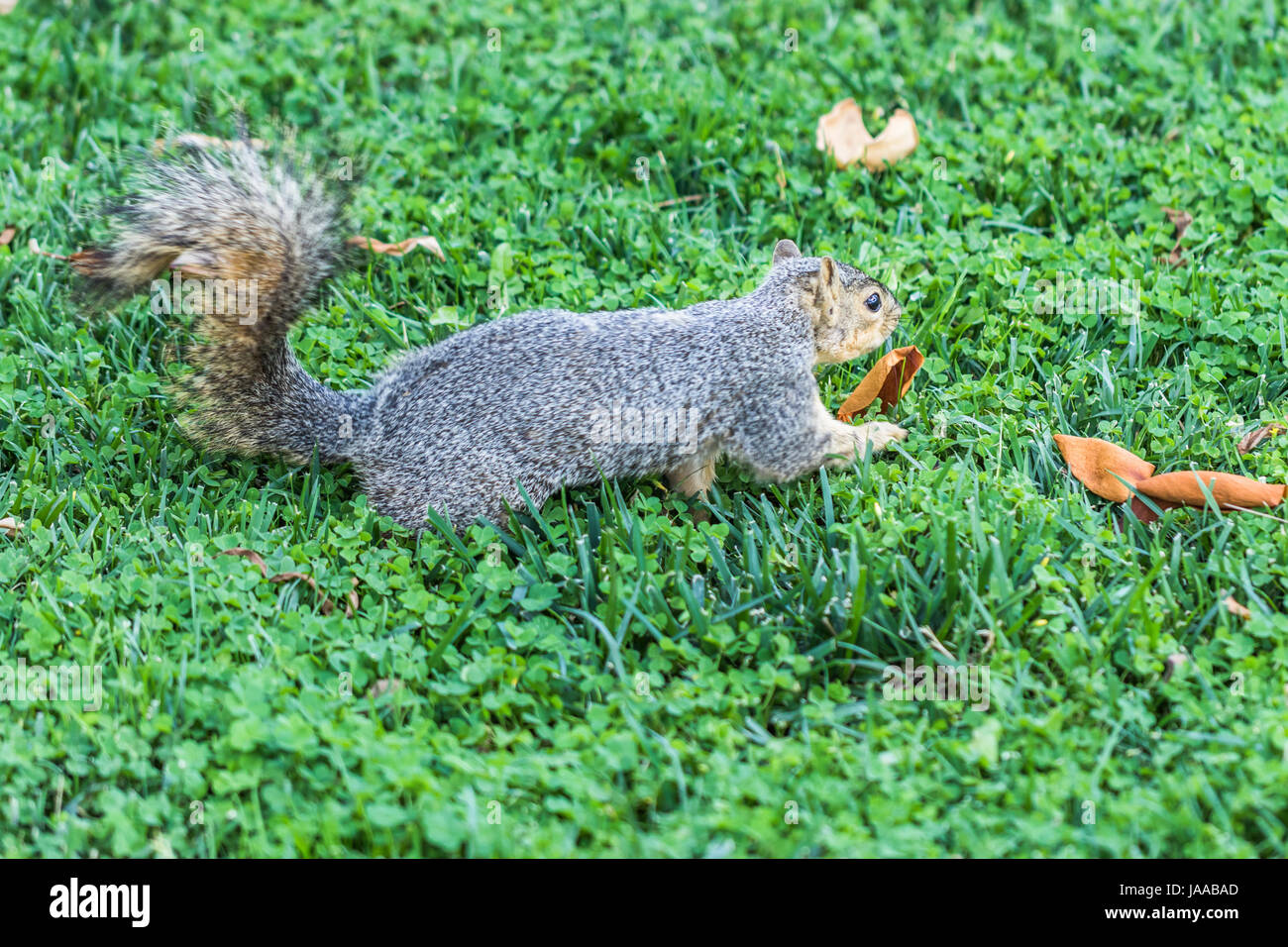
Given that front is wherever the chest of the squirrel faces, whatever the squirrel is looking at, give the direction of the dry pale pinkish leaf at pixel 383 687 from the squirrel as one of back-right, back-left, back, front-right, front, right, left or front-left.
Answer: right

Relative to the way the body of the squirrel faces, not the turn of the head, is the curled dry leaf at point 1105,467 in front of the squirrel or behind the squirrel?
in front

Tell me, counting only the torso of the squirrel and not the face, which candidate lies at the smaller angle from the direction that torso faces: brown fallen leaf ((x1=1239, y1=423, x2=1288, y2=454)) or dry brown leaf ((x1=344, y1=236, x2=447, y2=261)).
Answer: the brown fallen leaf

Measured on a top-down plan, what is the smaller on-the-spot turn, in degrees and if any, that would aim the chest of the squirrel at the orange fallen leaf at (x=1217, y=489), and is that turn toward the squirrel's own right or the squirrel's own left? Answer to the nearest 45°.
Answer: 0° — it already faces it

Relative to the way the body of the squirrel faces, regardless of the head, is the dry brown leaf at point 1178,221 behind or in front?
in front

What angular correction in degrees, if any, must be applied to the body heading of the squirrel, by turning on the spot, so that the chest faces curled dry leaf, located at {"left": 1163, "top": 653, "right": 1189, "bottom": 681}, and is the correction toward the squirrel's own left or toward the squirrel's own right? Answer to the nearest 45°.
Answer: approximately 45° to the squirrel's own right

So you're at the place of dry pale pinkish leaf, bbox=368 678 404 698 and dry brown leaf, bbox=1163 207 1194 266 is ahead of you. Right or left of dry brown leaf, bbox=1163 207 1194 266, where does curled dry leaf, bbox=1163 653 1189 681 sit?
right

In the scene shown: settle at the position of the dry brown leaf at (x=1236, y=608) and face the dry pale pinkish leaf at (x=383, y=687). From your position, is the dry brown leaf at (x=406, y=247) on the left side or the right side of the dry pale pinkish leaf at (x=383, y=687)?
right

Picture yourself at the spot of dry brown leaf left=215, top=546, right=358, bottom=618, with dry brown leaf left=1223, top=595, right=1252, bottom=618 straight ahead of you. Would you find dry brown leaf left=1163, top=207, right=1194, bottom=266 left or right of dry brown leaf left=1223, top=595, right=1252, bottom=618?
left

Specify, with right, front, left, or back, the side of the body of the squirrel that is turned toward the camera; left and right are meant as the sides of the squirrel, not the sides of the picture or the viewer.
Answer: right

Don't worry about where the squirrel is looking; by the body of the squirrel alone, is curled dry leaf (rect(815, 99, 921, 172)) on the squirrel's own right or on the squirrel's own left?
on the squirrel's own left
